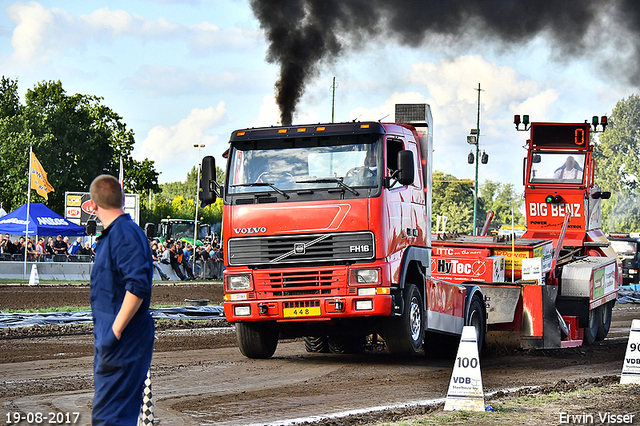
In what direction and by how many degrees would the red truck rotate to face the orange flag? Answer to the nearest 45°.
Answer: approximately 90° to its right

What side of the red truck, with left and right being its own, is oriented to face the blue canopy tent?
right

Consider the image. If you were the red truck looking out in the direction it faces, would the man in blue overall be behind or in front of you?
in front

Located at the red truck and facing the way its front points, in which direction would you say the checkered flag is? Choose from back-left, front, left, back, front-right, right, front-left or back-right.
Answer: front-left

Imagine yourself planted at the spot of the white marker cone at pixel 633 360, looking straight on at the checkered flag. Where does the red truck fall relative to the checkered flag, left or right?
right

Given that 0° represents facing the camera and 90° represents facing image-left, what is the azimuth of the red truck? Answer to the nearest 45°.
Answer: approximately 45°

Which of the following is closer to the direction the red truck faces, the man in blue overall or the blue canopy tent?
the man in blue overall

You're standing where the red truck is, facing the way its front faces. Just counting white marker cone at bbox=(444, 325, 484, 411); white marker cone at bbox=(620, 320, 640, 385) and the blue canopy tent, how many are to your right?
1

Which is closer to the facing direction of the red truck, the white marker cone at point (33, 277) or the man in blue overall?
the man in blue overall
